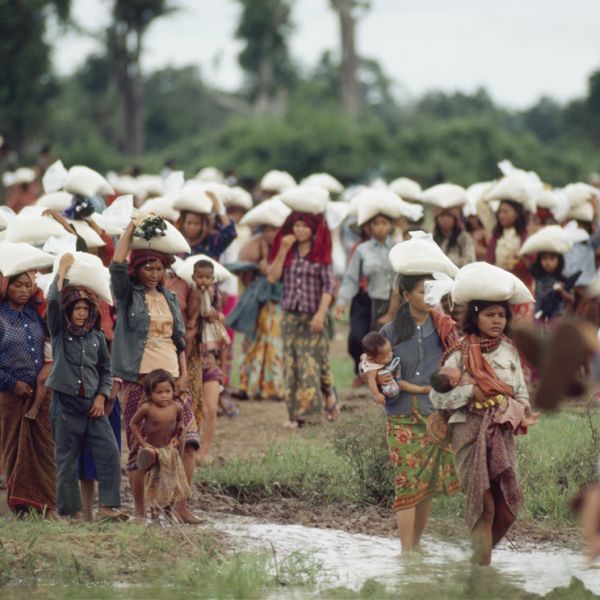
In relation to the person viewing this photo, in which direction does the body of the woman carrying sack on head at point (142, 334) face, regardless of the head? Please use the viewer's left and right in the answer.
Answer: facing the viewer and to the right of the viewer

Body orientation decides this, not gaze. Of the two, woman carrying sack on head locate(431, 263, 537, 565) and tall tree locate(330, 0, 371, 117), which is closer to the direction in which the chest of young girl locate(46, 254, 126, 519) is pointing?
the woman carrying sack on head

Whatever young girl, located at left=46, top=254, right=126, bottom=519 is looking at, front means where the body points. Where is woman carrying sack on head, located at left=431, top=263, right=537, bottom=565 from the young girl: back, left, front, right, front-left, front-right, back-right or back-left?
front-left

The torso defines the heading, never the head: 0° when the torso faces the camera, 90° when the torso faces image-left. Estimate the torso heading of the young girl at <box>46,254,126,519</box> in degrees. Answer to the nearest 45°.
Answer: approximately 0°
